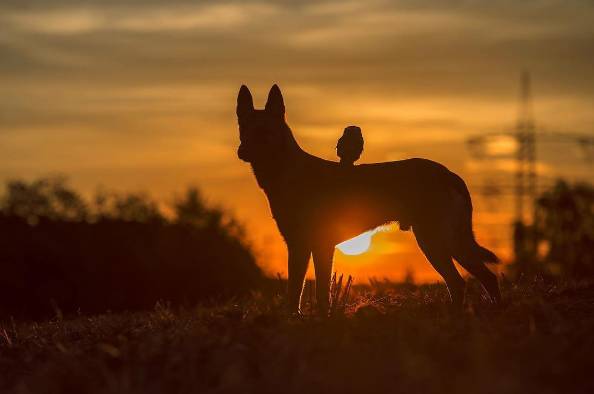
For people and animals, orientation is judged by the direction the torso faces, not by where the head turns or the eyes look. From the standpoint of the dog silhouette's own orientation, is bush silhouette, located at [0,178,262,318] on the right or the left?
on its right

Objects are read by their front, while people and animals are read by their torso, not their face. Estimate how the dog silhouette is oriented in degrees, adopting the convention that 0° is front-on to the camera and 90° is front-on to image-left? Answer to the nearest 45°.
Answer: approximately 90°
